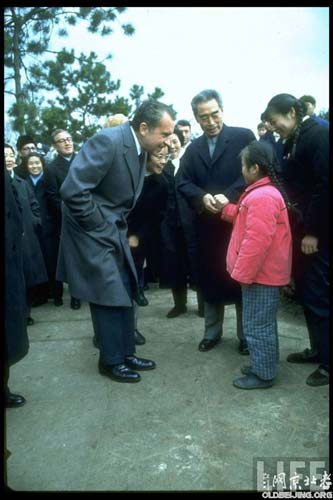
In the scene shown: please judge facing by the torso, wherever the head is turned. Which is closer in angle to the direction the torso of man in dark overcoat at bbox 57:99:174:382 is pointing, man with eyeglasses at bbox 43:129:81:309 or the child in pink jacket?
the child in pink jacket

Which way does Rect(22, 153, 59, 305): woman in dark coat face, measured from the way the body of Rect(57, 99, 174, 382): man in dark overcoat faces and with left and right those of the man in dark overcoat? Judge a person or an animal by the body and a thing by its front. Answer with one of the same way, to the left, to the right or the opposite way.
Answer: to the right

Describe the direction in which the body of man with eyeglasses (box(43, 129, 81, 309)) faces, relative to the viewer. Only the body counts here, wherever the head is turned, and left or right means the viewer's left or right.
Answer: facing the viewer and to the right of the viewer

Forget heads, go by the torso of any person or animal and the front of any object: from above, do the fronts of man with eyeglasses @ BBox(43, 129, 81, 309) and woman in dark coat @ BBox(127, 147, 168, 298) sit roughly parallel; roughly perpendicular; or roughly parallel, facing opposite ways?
roughly parallel

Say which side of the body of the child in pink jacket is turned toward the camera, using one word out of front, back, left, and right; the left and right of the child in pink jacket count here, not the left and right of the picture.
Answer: left

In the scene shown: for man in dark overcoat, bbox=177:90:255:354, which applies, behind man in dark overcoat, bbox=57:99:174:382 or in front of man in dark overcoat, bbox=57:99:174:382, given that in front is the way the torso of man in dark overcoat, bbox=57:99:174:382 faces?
in front

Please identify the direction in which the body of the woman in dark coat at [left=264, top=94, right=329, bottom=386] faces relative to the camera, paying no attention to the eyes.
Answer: to the viewer's left

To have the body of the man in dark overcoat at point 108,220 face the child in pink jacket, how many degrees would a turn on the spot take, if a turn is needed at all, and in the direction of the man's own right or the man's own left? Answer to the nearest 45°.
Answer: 0° — they already face them

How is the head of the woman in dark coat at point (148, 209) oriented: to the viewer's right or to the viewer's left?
to the viewer's right

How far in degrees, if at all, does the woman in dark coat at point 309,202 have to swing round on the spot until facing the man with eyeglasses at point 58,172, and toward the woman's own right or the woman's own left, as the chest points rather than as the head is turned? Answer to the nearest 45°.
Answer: approximately 45° to the woman's own right

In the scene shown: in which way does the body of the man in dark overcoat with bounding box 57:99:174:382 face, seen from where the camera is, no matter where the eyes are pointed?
to the viewer's right

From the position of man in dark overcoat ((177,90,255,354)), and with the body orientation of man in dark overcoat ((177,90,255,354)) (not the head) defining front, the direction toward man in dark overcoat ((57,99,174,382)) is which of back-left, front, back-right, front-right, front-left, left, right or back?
front-right

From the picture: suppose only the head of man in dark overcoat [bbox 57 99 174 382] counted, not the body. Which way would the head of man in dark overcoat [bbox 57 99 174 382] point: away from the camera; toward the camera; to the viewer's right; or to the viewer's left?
to the viewer's right

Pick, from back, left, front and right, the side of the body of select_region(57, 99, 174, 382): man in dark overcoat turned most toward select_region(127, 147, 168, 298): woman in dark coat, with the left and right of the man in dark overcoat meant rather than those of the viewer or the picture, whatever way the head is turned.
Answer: left
